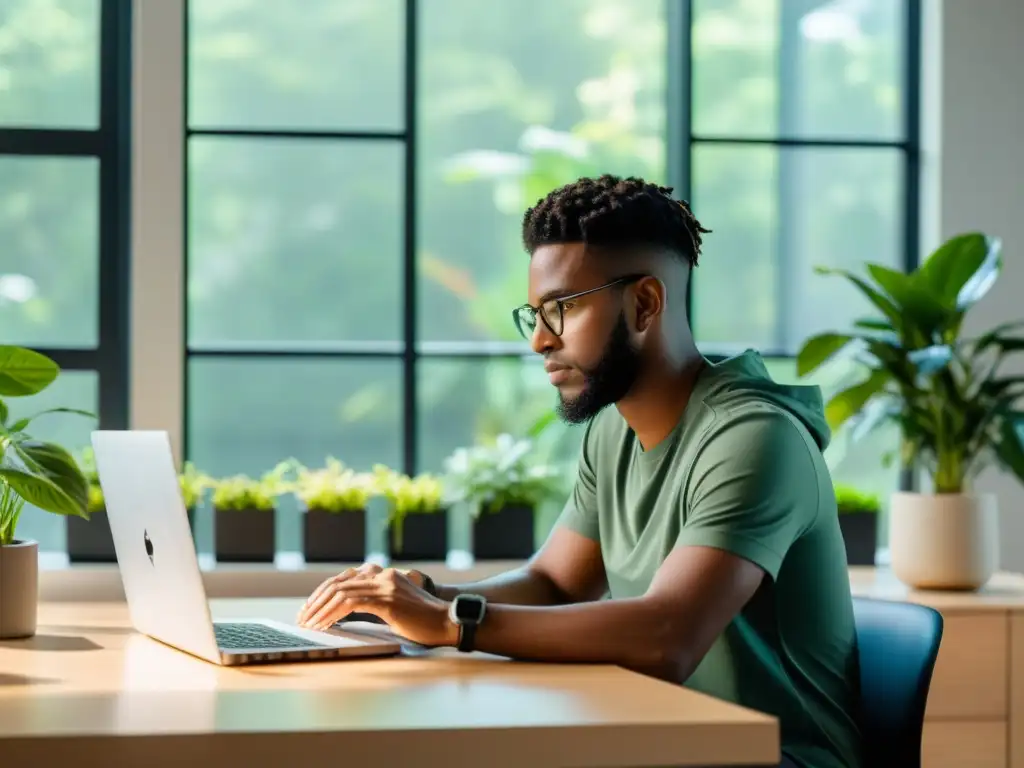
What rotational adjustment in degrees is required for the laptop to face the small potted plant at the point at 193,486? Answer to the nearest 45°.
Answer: approximately 90° to its left

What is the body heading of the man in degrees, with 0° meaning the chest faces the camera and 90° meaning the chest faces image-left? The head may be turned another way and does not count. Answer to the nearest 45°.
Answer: approximately 45°

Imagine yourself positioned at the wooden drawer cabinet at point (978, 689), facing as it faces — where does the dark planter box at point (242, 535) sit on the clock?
The dark planter box is roughly at 3 o'clock from the wooden drawer cabinet.

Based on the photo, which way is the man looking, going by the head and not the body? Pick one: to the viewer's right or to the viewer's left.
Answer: to the viewer's left

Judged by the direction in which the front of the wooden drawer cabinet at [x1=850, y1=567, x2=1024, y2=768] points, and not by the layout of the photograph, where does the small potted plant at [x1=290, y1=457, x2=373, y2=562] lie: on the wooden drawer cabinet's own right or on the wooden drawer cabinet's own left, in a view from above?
on the wooden drawer cabinet's own right

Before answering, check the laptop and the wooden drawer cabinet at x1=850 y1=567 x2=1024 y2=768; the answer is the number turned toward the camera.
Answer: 1

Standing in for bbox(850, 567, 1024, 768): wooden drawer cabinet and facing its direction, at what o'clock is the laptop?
The laptop is roughly at 1 o'clock from the wooden drawer cabinet.

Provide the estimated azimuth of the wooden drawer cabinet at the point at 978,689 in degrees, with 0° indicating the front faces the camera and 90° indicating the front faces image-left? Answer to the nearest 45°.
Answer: approximately 0°

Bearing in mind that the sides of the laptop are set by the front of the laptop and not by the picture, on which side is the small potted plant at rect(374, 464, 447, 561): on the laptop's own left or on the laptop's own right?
on the laptop's own left

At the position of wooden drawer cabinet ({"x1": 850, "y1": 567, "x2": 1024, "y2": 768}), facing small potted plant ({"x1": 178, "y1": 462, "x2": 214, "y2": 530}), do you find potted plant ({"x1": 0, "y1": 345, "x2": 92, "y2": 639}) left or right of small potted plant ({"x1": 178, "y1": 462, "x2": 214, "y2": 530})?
left

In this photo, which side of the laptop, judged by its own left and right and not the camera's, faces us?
right
